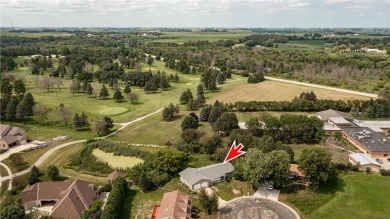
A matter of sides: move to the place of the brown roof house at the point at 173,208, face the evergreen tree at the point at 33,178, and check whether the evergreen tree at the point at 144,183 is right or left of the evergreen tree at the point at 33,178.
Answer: right

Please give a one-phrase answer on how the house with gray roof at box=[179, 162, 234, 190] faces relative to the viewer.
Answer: facing the viewer and to the right of the viewer

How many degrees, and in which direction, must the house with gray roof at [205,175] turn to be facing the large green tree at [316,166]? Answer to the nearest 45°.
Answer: approximately 45° to its left

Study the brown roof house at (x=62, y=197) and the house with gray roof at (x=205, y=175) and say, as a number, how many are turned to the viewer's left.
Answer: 0

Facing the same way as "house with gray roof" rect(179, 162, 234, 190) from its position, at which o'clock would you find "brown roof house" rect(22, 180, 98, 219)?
The brown roof house is roughly at 4 o'clock from the house with gray roof.

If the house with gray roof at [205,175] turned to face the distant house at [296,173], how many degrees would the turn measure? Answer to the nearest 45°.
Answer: approximately 45° to its left
